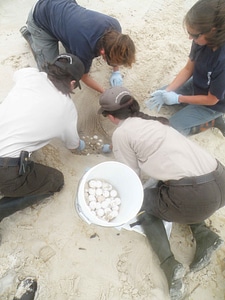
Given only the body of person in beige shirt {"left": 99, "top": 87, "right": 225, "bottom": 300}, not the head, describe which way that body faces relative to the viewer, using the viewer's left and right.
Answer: facing away from the viewer and to the left of the viewer

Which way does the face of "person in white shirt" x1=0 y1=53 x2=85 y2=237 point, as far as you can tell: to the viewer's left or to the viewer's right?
to the viewer's right
